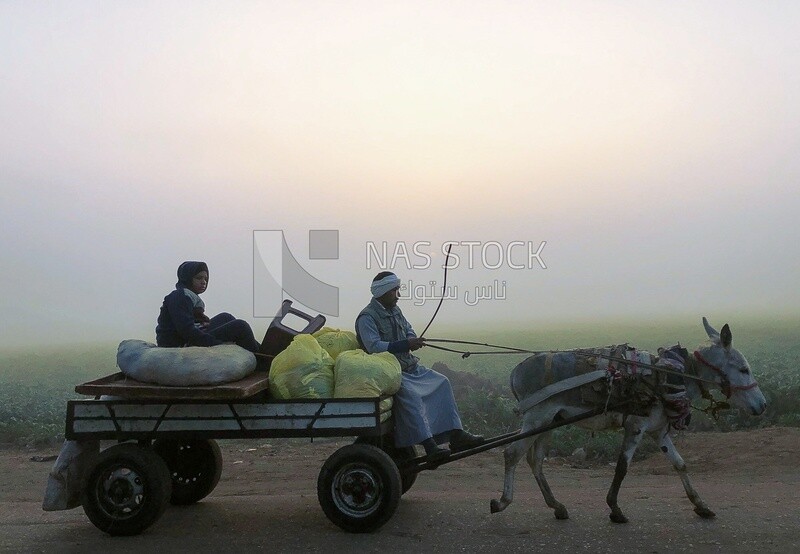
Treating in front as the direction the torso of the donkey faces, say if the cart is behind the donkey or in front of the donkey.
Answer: behind

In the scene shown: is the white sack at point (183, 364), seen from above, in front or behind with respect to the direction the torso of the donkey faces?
behind

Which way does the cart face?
to the viewer's right

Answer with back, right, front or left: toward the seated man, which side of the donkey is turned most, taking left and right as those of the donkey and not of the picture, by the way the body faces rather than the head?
back

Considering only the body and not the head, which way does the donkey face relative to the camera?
to the viewer's right

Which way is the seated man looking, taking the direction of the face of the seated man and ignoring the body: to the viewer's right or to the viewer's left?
to the viewer's right

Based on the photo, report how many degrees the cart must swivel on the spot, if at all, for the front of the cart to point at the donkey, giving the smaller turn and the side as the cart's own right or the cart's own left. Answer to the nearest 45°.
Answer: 0° — it already faces it
